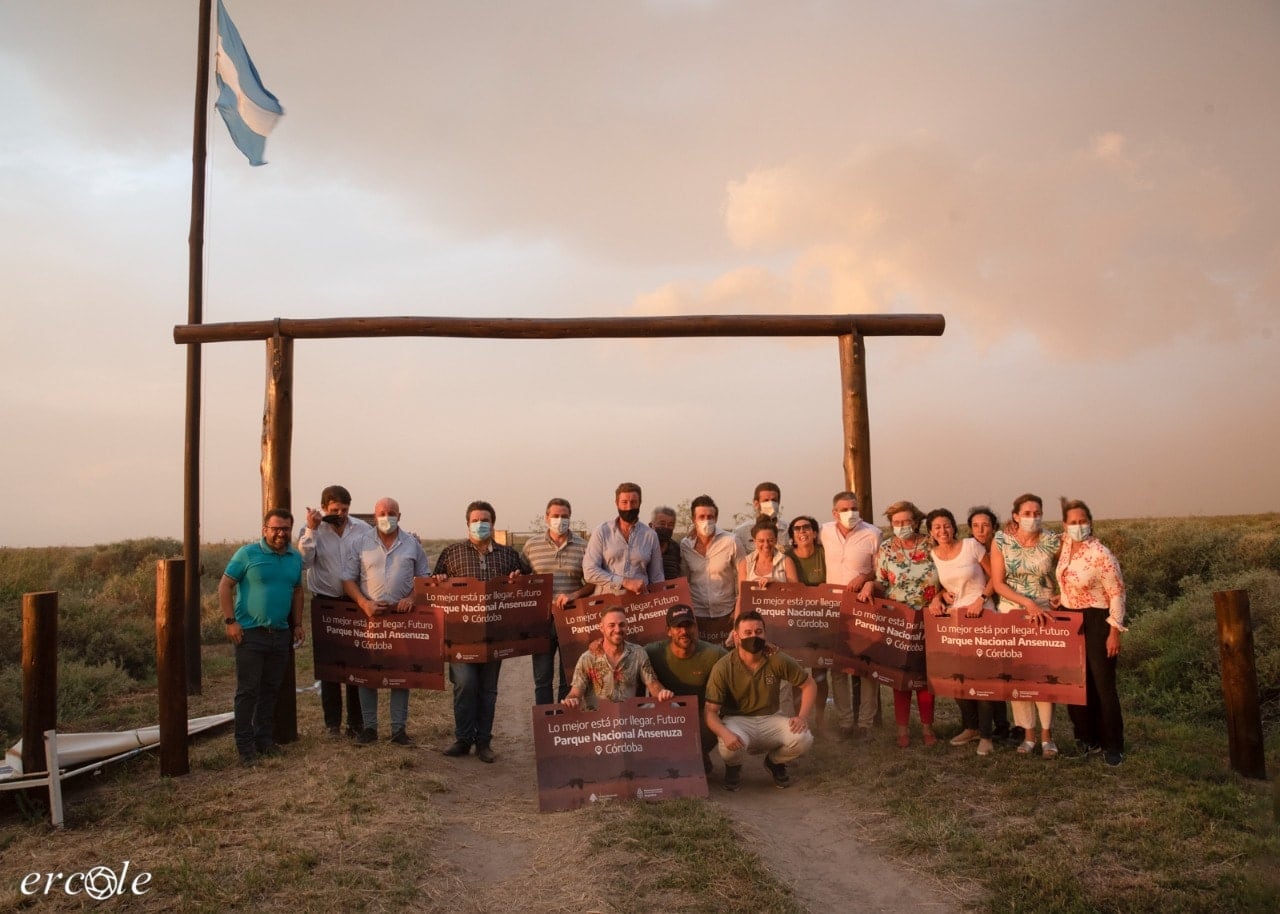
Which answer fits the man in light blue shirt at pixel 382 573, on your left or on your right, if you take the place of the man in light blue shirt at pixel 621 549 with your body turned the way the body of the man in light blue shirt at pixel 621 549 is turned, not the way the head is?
on your right

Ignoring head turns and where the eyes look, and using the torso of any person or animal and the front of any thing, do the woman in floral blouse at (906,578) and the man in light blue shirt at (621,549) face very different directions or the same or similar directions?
same or similar directions

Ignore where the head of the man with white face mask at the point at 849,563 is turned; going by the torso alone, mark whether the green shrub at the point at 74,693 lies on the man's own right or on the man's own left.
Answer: on the man's own right

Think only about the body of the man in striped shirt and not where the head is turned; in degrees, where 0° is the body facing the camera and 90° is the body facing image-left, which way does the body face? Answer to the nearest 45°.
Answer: approximately 0°

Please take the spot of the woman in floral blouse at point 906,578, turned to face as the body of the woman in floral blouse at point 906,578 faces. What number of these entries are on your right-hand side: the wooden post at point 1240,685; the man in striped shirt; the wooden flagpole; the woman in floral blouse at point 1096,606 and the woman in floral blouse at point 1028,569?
2

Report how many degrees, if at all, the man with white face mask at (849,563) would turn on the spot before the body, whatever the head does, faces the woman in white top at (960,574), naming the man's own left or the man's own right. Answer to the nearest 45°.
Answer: approximately 45° to the man's own left

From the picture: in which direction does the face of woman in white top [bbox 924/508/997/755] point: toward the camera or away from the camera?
toward the camera

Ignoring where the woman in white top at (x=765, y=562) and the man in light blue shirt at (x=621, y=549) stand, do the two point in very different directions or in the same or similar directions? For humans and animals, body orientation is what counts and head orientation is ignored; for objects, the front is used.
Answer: same or similar directions

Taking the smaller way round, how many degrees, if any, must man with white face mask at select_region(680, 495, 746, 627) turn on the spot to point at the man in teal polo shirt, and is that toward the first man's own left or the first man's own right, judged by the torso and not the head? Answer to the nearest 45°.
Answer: approximately 90° to the first man's own right

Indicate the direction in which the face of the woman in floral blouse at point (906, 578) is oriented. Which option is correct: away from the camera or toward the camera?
toward the camera

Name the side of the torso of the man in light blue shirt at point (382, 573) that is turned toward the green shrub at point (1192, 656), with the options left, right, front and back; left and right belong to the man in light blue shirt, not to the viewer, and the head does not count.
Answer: left

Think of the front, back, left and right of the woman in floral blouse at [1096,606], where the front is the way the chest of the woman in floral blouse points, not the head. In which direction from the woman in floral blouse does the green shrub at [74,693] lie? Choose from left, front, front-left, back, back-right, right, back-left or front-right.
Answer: front-right

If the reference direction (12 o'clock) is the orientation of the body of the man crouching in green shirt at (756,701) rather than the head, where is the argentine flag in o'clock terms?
The argentine flag is roughly at 4 o'clock from the man crouching in green shirt.

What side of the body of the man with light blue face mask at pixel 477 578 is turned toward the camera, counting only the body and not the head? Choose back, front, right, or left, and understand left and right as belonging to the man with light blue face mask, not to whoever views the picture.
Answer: front

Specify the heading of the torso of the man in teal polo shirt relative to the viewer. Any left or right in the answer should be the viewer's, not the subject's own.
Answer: facing the viewer and to the right of the viewer
